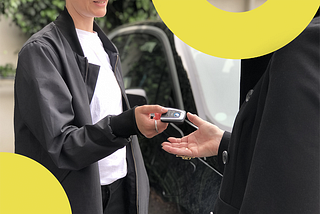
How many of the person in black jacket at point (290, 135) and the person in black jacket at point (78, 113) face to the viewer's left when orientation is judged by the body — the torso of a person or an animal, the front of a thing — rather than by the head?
1

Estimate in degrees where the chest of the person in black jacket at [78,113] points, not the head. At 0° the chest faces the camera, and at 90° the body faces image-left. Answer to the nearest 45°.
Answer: approximately 315°

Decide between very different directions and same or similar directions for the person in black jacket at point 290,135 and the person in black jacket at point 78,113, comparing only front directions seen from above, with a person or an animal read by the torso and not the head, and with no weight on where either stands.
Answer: very different directions

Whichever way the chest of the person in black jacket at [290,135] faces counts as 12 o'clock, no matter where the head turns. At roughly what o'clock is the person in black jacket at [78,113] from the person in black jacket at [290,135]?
the person in black jacket at [78,113] is roughly at 1 o'clock from the person in black jacket at [290,135].

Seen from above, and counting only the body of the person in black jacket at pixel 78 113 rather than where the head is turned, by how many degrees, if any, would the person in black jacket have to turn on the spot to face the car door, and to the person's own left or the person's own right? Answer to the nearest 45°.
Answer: approximately 90° to the person's own left

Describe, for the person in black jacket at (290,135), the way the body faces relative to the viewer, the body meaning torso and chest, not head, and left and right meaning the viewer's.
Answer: facing to the left of the viewer
